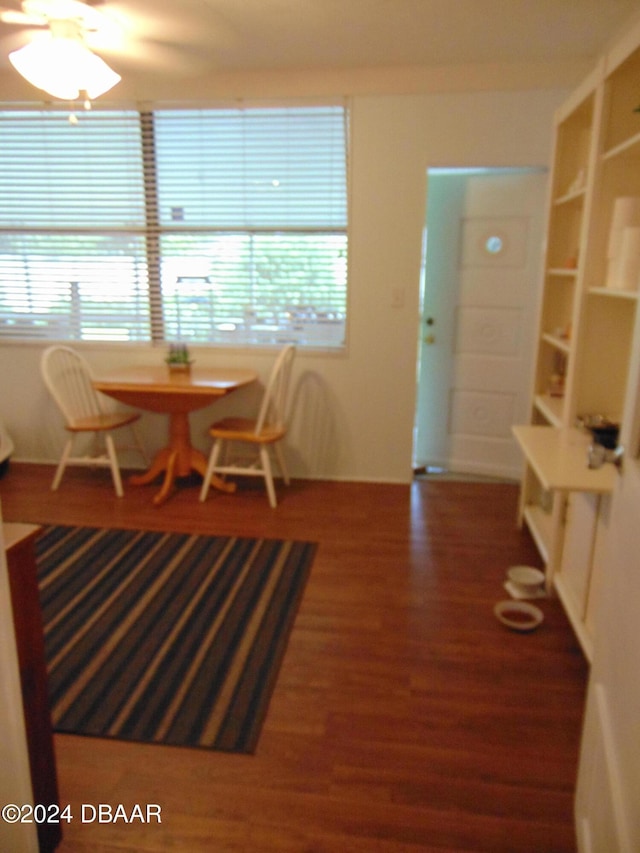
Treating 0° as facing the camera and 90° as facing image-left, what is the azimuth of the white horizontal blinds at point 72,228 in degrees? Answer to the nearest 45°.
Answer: approximately 0°

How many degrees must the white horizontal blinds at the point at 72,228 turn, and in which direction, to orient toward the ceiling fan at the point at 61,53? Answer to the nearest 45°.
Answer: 0° — it already faces it

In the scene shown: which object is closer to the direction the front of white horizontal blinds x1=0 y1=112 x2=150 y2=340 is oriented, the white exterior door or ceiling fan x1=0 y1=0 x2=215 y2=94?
the ceiling fan

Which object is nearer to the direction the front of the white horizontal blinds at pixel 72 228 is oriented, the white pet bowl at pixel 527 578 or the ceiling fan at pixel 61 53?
the ceiling fan

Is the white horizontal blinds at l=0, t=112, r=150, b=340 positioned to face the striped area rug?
yes

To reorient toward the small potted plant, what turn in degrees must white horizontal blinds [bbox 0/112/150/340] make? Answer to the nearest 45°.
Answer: approximately 45° to its left

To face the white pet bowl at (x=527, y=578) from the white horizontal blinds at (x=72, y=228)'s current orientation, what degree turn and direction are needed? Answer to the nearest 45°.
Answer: approximately 45° to its left
